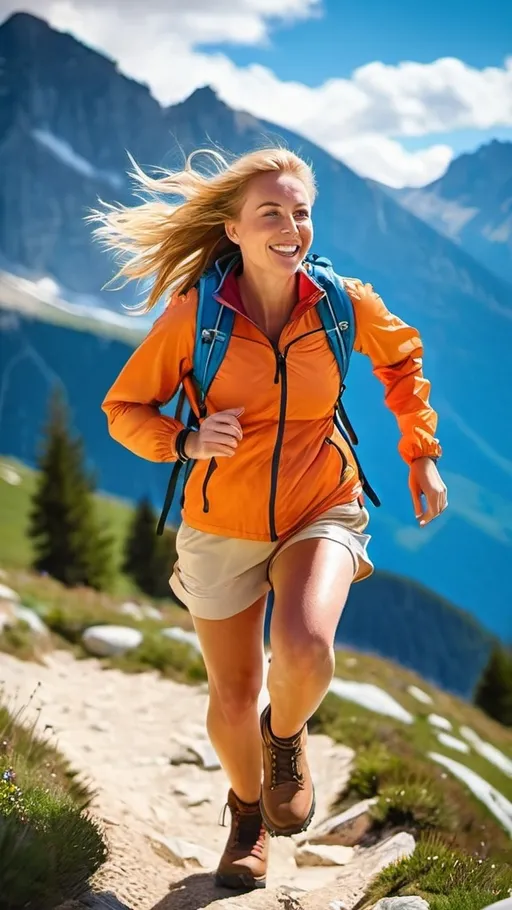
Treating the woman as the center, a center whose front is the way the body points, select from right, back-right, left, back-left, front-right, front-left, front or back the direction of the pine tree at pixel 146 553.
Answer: back

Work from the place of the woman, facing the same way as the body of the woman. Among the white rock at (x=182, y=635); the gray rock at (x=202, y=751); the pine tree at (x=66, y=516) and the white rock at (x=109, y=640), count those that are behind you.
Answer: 4

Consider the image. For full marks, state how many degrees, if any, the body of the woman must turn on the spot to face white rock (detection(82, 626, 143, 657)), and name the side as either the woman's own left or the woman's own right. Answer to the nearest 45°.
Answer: approximately 180°

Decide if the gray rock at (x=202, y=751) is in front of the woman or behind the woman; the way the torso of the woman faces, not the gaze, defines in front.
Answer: behind

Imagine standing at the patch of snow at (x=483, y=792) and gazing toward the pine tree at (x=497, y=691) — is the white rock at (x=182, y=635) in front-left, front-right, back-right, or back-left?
front-left

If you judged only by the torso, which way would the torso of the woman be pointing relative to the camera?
toward the camera

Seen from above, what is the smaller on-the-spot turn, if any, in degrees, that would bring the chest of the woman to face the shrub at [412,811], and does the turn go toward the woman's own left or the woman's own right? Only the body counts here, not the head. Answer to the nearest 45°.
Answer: approximately 135° to the woman's own left

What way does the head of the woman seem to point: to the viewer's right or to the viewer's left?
to the viewer's right

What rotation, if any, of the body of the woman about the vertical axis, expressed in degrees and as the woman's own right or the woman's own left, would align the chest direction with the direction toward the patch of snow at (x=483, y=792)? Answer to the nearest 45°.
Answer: approximately 135° to the woman's own left

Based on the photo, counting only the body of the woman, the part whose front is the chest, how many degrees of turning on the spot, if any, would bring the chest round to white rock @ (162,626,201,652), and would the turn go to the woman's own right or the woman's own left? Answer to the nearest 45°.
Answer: approximately 180°
